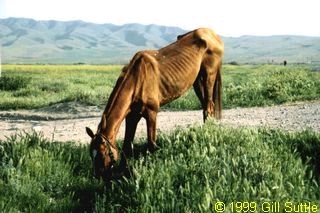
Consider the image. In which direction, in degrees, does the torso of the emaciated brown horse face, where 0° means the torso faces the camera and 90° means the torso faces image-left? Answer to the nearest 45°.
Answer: approximately 45°

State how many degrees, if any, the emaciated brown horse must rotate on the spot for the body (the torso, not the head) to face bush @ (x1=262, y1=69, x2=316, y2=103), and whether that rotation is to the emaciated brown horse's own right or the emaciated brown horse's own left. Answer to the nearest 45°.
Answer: approximately 180°

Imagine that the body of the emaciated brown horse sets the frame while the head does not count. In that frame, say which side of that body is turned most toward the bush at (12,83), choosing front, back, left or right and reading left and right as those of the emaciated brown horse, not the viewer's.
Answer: right
